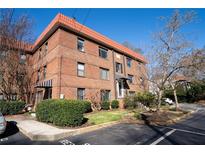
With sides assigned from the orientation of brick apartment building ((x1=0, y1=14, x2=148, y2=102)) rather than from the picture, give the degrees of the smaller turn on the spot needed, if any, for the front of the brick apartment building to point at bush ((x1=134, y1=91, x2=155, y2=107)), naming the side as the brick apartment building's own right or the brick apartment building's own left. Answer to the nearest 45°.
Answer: approximately 45° to the brick apartment building's own left

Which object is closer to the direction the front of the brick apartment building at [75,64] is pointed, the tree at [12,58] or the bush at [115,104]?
the bush

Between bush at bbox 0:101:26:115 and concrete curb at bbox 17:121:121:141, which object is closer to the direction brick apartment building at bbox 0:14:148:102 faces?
the concrete curb

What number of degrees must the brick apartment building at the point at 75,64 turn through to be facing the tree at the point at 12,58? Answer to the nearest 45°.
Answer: approximately 135° to its right

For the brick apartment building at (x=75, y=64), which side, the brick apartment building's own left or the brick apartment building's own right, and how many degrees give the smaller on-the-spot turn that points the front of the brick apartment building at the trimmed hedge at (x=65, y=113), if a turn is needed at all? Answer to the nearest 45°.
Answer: approximately 45° to the brick apartment building's own right

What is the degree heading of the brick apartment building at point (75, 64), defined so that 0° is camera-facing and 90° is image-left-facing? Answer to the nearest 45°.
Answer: approximately 315°

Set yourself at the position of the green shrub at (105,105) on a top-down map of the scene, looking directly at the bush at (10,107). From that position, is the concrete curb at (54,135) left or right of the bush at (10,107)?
left

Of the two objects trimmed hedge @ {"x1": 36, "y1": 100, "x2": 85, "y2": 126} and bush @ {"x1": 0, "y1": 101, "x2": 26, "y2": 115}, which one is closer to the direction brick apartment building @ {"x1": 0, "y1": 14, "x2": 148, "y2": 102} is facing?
the trimmed hedge
